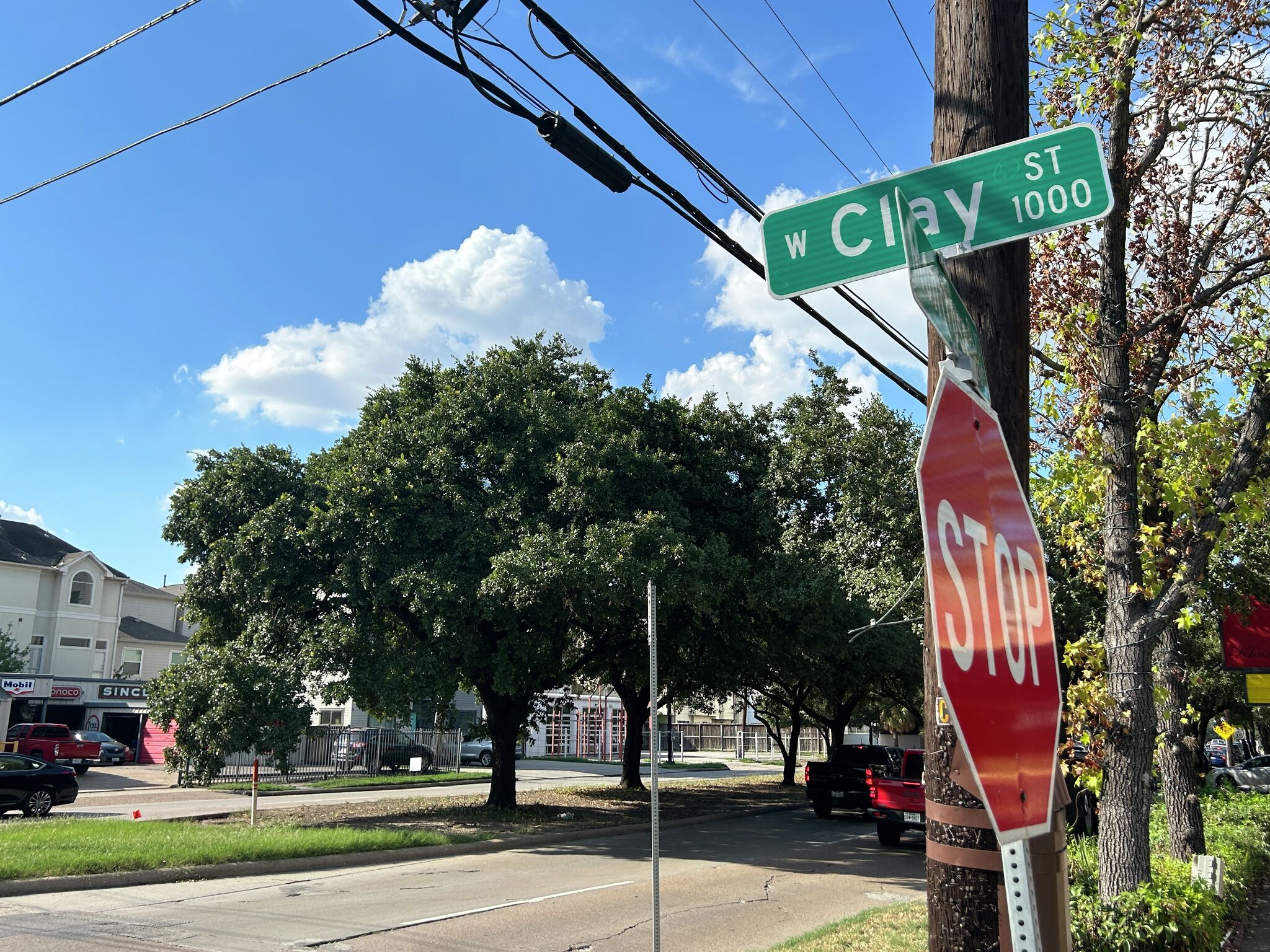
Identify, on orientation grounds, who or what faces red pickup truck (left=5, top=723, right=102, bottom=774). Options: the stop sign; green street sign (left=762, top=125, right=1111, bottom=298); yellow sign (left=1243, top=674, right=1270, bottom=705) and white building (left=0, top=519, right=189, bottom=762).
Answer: the white building

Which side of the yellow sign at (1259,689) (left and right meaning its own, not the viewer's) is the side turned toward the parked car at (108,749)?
right

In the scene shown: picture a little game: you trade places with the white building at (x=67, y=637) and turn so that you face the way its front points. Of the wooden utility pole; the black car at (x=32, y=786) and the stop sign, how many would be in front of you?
3

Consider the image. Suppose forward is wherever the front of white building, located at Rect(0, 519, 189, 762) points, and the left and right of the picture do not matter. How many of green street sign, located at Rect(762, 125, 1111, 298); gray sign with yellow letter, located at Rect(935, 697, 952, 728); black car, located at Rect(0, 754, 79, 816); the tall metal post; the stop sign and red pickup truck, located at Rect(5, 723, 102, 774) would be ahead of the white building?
6

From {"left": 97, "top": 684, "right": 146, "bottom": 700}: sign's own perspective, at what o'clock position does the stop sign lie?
The stop sign is roughly at 12 o'clock from the sign.

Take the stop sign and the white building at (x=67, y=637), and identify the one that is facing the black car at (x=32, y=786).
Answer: the white building

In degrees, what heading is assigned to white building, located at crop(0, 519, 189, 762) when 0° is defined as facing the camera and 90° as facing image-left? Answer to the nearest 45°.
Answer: approximately 0°

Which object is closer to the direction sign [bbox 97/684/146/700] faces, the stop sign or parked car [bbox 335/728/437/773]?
the stop sign
